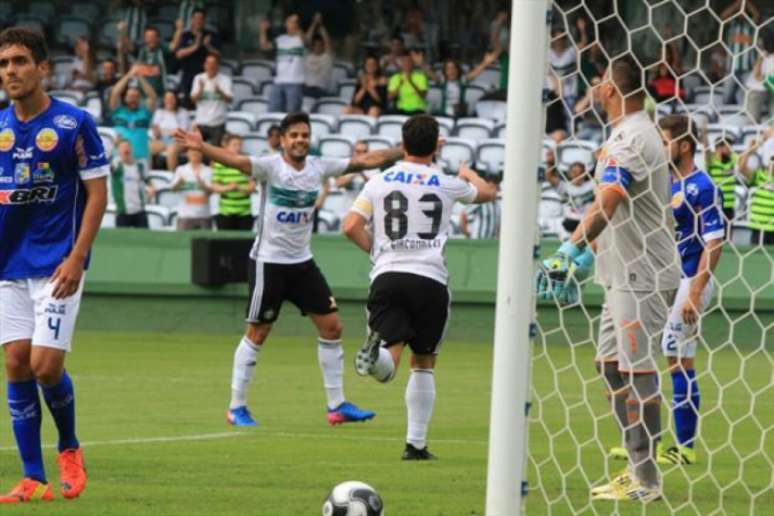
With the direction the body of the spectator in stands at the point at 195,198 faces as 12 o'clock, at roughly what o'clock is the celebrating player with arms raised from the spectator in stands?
The celebrating player with arms raised is roughly at 12 o'clock from the spectator in stands.

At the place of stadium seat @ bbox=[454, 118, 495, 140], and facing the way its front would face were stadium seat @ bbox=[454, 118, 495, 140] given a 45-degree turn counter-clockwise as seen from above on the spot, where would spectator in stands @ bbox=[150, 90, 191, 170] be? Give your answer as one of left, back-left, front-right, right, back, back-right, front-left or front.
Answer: back-right

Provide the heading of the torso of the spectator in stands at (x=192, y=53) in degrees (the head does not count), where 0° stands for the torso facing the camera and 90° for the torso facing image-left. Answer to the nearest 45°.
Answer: approximately 0°

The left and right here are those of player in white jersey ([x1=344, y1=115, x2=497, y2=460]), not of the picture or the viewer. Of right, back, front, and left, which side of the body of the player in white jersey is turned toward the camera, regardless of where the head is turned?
back
